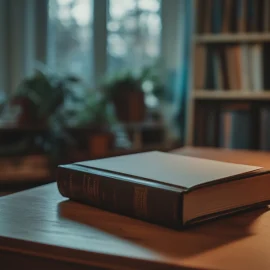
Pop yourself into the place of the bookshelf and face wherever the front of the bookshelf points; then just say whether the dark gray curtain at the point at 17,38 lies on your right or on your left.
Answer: on your right
